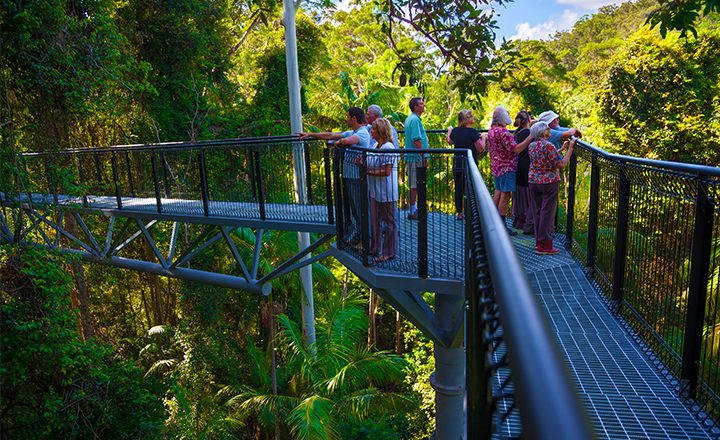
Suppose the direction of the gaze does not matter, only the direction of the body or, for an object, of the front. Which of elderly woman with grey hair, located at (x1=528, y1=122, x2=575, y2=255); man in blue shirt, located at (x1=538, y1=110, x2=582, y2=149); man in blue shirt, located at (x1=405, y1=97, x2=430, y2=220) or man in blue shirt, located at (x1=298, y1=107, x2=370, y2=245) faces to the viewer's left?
man in blue shirt, located at (x1=298, y1=107, x2=370, y2=245)

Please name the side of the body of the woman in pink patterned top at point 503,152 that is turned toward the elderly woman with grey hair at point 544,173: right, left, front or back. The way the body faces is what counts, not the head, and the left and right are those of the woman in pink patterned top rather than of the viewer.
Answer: right

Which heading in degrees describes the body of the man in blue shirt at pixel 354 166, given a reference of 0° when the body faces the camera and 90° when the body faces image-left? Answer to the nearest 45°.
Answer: approximately 90°

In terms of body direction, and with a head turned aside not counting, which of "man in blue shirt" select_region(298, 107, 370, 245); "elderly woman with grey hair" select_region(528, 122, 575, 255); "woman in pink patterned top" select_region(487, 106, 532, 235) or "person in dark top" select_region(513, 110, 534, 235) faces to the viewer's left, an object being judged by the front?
the man in blue shirt

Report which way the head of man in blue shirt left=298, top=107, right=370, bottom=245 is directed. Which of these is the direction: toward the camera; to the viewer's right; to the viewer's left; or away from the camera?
to the viewer's left

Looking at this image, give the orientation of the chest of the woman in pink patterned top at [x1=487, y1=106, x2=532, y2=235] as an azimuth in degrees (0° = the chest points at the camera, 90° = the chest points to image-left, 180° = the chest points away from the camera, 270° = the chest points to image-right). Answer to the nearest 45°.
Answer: approximately 225°

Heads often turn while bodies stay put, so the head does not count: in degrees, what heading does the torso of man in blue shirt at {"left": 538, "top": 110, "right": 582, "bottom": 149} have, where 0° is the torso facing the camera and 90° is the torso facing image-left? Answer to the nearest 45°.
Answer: approximately 270°

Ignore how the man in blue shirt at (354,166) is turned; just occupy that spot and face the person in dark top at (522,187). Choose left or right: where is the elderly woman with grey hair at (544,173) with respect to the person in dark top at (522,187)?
right
